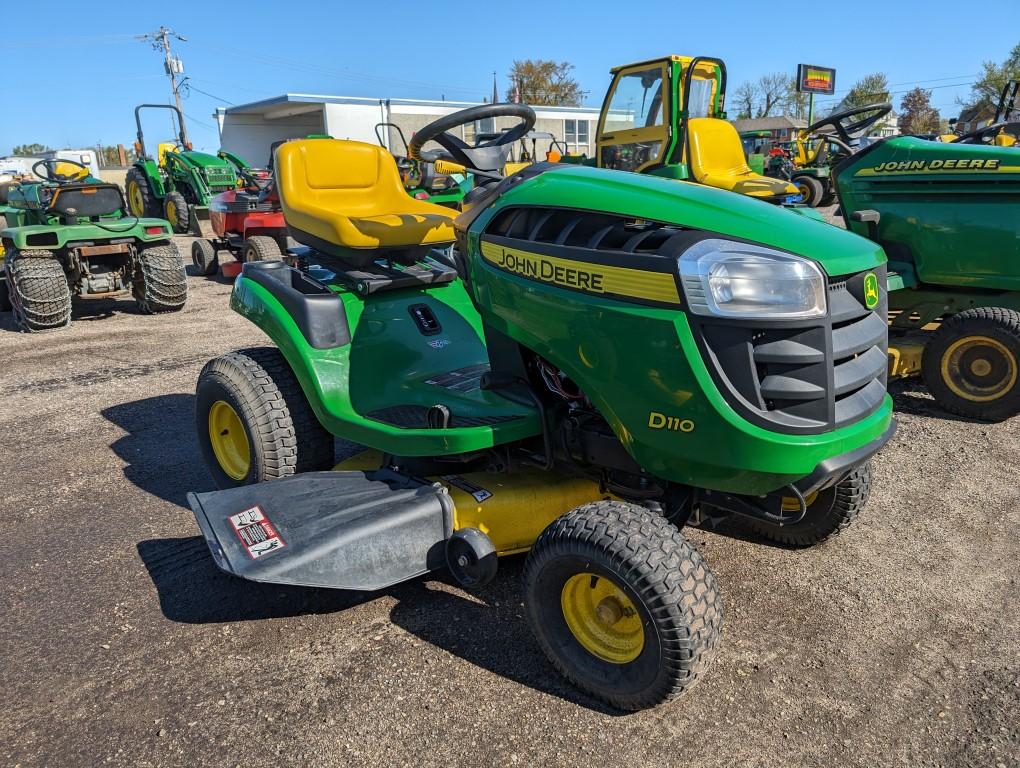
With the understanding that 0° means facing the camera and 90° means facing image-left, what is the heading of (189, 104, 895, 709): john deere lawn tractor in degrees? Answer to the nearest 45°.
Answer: approximately 315°

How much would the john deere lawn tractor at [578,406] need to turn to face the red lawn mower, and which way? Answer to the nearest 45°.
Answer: approximately 180°

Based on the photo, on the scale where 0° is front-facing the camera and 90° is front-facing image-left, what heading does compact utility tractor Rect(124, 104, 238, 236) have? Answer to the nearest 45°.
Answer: approximately 315°

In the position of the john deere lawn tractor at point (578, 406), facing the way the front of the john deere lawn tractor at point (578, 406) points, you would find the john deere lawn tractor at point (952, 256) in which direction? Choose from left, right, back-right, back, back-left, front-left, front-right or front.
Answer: left

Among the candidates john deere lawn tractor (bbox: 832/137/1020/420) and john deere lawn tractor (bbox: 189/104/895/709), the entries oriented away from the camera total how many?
0

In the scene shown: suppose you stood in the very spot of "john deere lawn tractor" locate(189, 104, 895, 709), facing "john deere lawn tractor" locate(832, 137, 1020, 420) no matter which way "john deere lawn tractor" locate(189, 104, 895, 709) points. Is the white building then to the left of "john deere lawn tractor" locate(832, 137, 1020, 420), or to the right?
left

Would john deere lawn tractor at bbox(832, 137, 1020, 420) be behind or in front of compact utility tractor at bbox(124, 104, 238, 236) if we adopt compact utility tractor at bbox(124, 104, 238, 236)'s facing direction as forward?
in front
